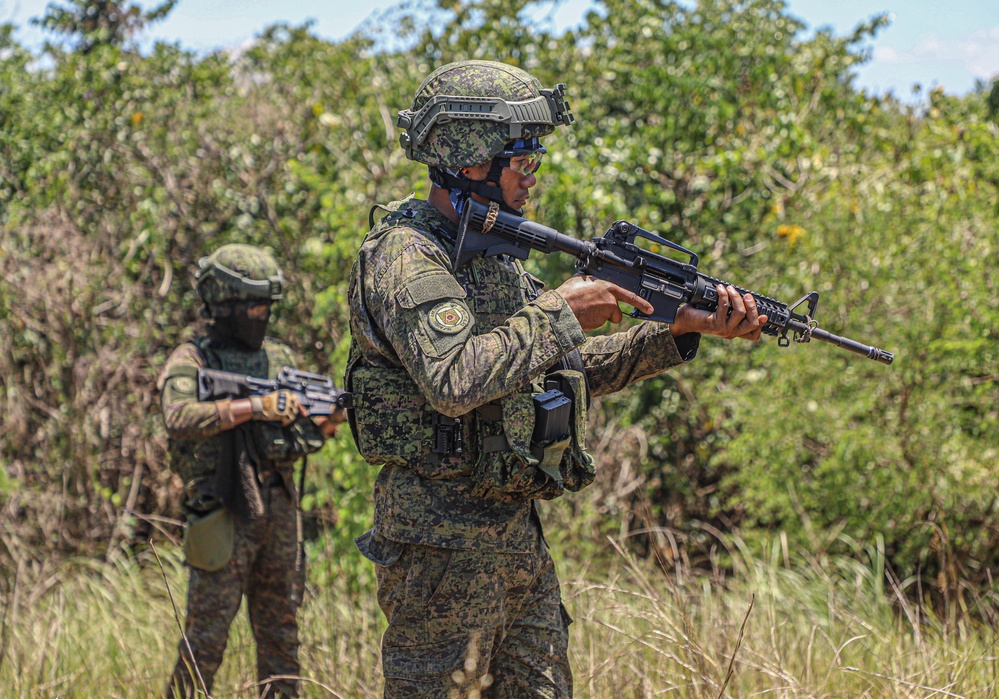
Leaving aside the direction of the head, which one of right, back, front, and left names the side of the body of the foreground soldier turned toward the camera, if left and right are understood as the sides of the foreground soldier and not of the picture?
right

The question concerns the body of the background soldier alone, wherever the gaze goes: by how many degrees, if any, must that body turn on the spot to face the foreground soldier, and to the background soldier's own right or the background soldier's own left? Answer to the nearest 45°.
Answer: approximately 45° to the background soldier's own right

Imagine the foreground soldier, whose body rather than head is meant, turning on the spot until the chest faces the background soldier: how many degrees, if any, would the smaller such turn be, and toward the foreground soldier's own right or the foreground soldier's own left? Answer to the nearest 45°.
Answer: approximately 135° to the foreground soldier's own left

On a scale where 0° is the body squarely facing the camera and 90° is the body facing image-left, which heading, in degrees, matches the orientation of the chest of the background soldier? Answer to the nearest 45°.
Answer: approximately 315°

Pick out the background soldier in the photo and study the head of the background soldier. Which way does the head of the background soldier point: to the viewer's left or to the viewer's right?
to the viewer's right

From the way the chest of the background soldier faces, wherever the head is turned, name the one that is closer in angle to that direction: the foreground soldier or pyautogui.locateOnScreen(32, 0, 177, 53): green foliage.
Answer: the foreground soldier

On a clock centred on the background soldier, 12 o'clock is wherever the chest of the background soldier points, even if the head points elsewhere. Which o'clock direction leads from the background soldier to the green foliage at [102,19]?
The green foliage is roughly at 7 o'clock from the background soldier.

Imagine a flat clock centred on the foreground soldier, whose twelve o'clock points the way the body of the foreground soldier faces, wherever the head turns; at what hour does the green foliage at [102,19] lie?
The green foliage is roughly at 8 o'clock from the foreground soldier.
